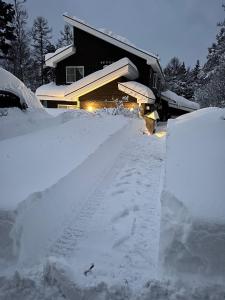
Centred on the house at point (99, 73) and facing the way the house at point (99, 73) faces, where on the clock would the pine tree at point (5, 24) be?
The pine tree is roughly at 4 o'clock from the house.

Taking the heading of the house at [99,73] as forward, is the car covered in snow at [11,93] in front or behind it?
in front

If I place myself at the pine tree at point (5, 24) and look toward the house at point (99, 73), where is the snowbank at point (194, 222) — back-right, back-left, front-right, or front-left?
front-right

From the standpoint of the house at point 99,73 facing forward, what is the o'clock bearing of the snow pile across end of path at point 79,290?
The snow pile across end of path is roughly at 12 o'clock from the house.

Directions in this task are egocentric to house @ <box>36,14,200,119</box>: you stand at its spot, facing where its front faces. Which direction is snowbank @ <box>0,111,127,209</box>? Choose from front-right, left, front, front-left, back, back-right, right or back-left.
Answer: front

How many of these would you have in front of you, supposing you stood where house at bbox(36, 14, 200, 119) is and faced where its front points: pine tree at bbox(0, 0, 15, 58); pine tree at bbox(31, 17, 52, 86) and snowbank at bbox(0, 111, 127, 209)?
1

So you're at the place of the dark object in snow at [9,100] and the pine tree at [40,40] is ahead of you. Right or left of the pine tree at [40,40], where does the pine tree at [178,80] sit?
right

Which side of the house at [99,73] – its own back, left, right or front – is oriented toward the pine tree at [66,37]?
back

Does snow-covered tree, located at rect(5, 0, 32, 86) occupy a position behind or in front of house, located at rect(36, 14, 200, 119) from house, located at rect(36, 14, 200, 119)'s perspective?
behind

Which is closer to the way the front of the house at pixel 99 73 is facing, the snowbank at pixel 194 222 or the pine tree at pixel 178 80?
the snowbank

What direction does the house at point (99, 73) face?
toward the camera
